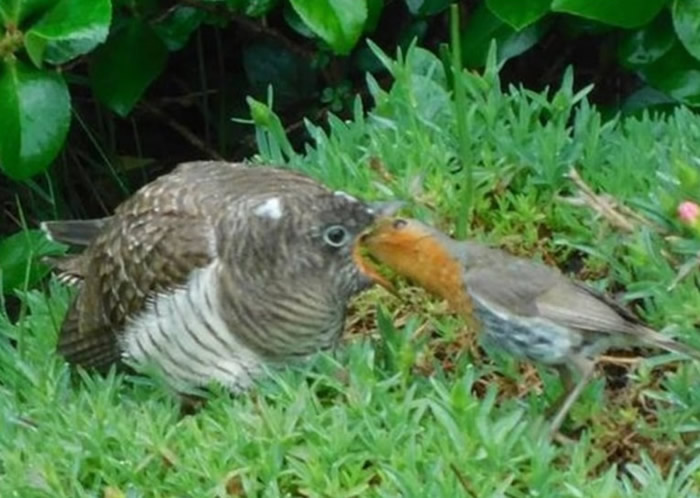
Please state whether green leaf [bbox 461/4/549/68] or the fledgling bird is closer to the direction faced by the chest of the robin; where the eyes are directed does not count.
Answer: the fledgling bird

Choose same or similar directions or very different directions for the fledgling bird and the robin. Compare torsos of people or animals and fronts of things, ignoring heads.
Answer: very different directions

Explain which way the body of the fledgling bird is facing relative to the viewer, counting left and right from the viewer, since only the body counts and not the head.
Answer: facing to the right of the viewer

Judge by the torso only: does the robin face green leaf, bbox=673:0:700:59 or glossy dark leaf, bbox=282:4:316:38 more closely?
the glossy dark leaf

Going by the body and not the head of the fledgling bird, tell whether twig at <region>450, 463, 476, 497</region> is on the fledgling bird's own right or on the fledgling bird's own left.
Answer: on the fledgling bird's own right

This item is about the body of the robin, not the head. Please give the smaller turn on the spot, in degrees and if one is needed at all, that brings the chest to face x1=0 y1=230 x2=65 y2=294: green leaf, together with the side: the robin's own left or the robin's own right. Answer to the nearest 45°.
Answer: approximately 45° to the robin's own right

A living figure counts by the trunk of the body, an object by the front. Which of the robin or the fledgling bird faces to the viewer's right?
the fledgling bird

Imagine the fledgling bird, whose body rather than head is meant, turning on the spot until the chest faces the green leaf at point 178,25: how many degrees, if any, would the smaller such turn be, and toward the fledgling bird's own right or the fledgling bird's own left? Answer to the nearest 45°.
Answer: approximately 90° to the fledgling bird's own left

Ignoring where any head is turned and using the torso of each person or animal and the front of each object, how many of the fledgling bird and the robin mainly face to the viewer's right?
1

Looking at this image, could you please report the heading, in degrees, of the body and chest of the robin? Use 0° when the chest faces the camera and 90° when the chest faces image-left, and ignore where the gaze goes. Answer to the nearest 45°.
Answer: approximately 90°

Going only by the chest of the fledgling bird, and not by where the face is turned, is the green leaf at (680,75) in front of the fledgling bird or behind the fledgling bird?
in front

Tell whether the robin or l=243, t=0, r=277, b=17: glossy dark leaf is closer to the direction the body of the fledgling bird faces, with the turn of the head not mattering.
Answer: the robin
